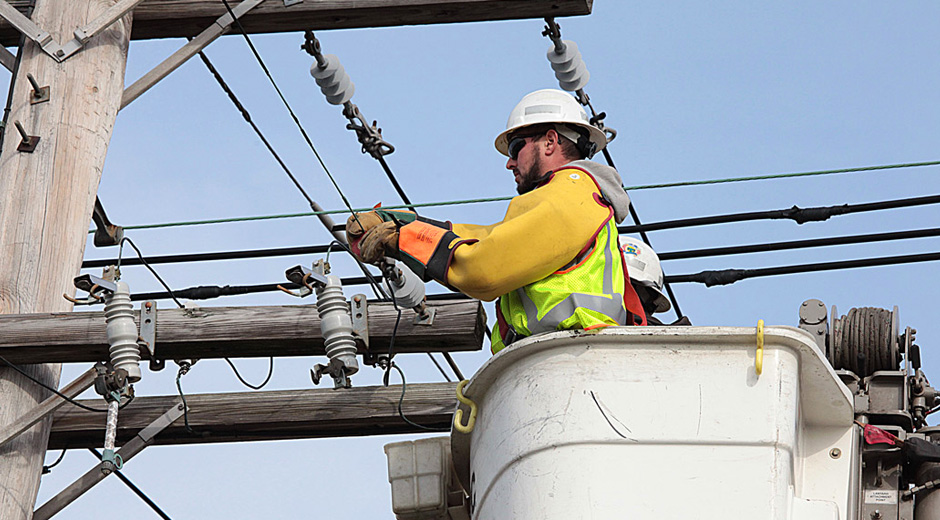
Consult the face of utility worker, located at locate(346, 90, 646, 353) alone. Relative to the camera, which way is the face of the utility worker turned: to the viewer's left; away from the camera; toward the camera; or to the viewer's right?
to the viewer's left

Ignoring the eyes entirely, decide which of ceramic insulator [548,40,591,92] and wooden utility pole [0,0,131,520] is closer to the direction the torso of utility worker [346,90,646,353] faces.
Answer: the wooden utility pole

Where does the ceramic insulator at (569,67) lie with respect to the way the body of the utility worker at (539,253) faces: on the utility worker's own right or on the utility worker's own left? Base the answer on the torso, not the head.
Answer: on the utility worker's own right

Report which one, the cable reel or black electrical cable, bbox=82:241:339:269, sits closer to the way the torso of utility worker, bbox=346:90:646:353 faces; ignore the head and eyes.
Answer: the black electrical cable

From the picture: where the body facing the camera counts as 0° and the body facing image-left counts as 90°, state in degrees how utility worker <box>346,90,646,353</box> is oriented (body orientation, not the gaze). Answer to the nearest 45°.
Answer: approximately 90°
